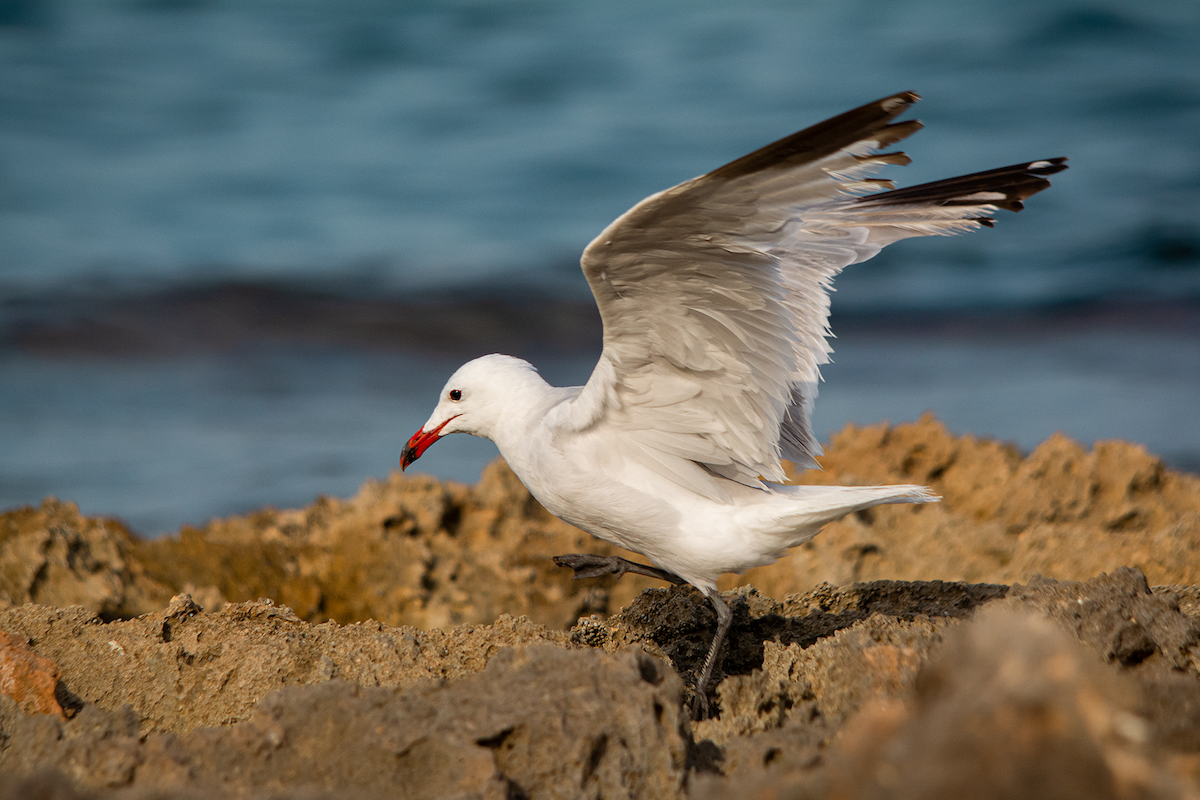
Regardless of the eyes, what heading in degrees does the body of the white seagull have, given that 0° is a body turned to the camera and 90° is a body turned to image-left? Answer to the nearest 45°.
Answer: approximately 90°
